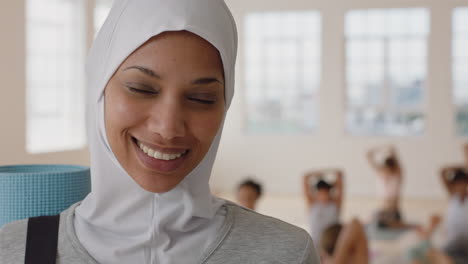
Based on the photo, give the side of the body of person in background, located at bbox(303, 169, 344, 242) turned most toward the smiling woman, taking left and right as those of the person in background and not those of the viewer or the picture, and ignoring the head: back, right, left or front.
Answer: front

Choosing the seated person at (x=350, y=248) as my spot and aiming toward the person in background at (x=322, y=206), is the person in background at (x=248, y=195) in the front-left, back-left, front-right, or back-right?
front-left

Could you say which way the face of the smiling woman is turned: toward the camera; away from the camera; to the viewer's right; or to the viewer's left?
toward the camera

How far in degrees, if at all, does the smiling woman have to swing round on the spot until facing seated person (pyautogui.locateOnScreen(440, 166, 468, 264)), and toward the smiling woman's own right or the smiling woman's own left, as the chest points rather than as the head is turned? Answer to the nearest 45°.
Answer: approximately 135° to the smiling woman's own left

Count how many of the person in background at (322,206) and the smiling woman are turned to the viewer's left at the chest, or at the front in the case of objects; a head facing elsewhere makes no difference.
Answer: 0

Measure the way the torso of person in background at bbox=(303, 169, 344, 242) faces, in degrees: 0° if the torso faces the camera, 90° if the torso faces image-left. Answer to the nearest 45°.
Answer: approximately 0°

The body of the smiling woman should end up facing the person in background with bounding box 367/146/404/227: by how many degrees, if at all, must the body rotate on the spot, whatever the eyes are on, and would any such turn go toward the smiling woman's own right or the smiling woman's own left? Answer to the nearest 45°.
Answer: approximately 135° to the smiling woman's own left

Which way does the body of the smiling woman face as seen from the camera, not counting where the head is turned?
toward the camera

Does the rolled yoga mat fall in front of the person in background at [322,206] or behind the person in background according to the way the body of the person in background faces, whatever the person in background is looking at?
in front
